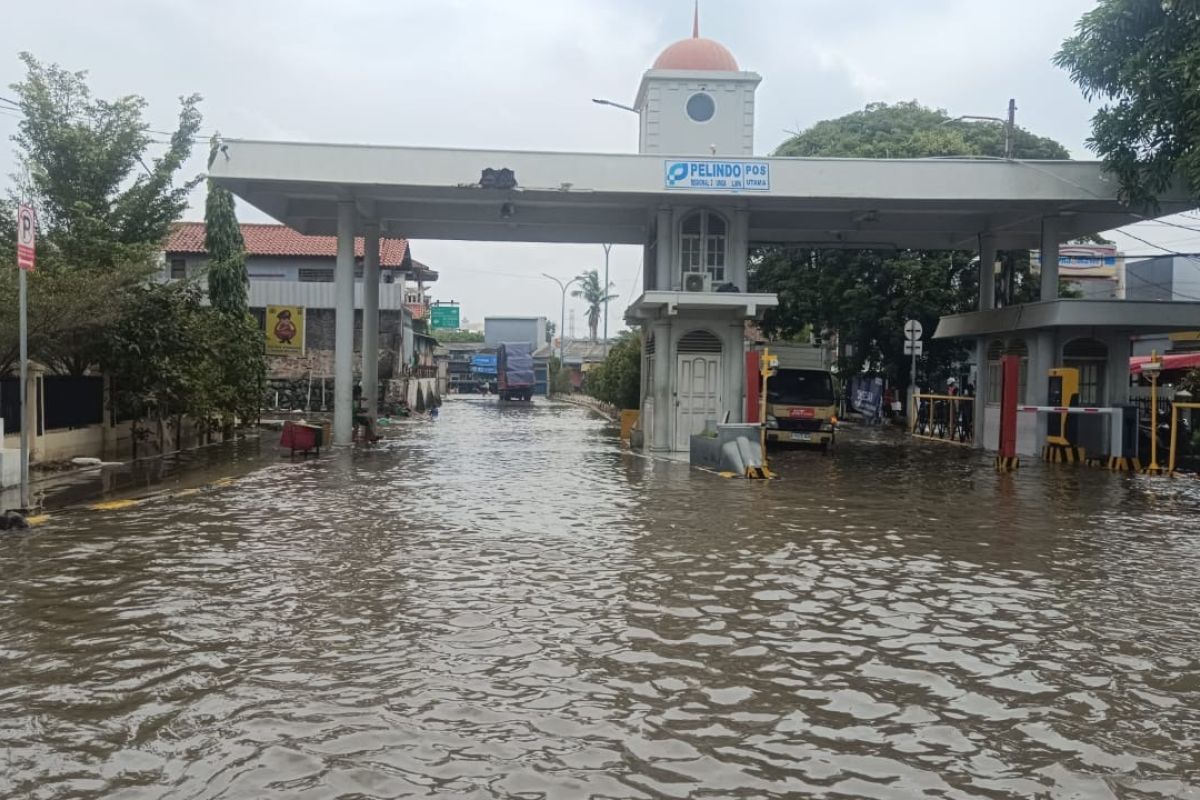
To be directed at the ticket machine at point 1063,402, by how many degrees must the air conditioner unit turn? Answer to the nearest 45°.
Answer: approximately 90° to its left

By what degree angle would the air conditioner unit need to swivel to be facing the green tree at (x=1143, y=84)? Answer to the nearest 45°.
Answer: approximately 90° to its left

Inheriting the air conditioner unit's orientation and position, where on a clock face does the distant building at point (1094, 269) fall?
The distant building is roughly at 7 o'clock from the air conditioner unit.

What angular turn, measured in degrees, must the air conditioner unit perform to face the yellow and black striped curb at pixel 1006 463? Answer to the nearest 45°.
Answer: approximately 90° to its left

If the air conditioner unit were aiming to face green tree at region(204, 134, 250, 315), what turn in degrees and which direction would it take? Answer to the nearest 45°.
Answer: approximately 135° to its right

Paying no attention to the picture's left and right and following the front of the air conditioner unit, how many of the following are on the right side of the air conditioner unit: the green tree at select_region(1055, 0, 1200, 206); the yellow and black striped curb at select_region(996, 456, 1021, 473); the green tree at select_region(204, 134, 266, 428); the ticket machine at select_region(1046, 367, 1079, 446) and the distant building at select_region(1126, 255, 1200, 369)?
1

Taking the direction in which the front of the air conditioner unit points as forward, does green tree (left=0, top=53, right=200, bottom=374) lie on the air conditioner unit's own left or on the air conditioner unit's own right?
on the air conditioner unit's own right

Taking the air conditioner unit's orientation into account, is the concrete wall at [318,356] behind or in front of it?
behind

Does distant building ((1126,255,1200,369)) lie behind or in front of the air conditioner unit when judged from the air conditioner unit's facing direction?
behind

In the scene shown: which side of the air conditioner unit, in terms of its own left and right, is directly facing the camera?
front

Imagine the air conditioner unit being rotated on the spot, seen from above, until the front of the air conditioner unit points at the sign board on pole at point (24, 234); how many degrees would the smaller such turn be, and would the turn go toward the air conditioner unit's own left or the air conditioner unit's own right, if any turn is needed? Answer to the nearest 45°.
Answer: approximately 45° to the air conditioner unit's own right

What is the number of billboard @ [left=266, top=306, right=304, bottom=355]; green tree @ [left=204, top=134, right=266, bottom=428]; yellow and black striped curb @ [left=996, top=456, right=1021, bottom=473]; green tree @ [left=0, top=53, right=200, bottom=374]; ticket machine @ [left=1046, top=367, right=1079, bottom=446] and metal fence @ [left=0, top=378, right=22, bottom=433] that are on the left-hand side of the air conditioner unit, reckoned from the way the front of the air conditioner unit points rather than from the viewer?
2

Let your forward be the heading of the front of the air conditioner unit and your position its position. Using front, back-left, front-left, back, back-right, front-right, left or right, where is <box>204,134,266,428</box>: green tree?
right

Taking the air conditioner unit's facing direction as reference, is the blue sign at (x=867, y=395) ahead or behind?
behind
